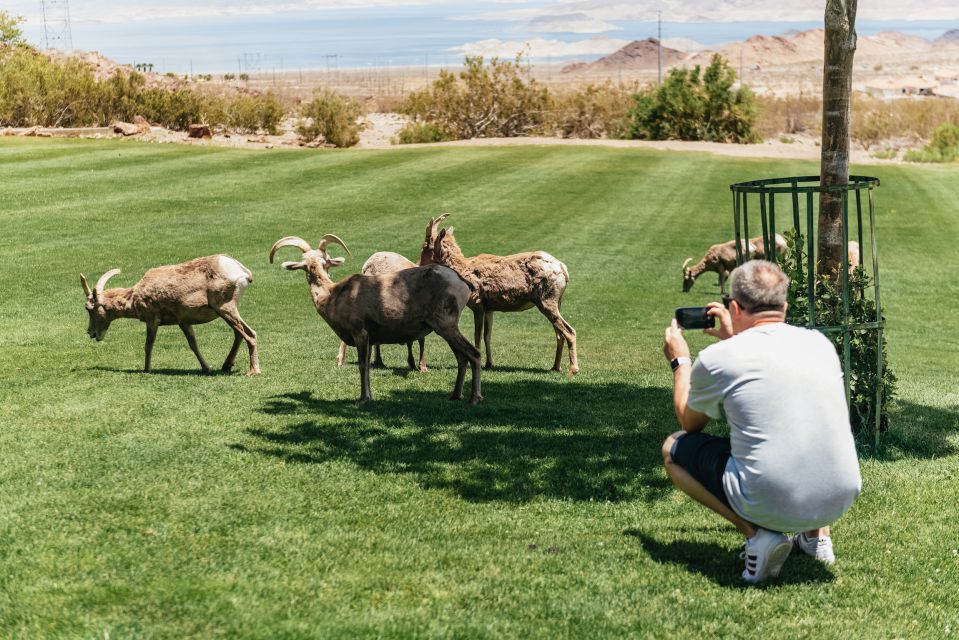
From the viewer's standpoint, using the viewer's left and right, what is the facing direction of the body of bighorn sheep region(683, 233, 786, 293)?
facing to the left of the viewer

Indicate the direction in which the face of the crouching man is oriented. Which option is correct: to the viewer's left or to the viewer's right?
to the viewer's left

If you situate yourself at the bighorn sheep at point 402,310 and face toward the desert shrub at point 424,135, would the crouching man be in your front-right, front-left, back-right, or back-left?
back-right

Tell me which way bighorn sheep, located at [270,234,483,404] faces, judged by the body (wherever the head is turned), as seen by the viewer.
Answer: to the viewer's left

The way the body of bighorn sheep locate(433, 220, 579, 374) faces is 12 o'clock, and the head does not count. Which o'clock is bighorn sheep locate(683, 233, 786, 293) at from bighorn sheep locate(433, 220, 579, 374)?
bighorn sheep locate(683, 233, 786, 293) is roughly at 4 o'clock from bighorn sheep locate(433, 220, 579, 374).

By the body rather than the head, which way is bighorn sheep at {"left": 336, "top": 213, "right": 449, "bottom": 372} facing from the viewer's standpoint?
to the viewer's right

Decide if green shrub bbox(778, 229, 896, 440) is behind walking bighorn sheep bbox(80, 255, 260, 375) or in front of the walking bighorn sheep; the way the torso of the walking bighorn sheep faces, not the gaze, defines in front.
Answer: behind

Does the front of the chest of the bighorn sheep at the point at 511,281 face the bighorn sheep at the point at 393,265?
yes

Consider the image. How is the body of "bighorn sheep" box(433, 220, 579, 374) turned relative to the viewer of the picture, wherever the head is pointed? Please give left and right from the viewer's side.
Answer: facing to the left of the viewer

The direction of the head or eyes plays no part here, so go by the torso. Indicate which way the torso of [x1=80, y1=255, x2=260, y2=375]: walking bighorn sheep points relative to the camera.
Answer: to the viewer's left
